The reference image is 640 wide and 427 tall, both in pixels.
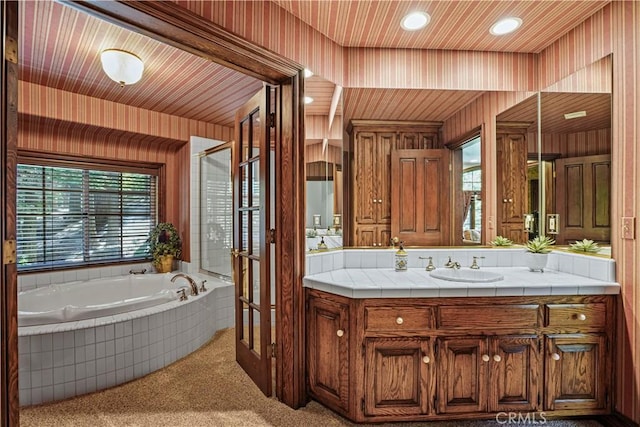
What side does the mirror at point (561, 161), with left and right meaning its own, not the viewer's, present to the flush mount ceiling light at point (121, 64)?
front

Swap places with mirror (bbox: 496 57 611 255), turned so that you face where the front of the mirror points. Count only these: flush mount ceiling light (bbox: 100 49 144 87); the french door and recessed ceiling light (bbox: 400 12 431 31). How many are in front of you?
3

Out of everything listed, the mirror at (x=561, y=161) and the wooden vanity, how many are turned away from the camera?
0

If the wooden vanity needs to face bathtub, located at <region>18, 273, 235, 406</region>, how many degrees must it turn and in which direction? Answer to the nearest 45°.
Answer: approximately 90° to its right

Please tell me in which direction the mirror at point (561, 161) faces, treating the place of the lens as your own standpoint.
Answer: facing the viewer and to the left of the viewer

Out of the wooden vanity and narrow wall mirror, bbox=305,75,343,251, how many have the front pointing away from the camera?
0

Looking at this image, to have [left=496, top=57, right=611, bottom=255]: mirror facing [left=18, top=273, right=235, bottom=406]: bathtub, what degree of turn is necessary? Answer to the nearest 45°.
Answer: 0° — it already faces it

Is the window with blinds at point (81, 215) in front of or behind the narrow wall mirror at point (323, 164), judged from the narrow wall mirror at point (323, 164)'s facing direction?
behind

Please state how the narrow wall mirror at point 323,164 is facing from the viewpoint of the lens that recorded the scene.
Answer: facing the viewer and to the right of the viewer

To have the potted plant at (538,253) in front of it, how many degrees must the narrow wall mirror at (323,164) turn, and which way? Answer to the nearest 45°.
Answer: approximately 45° to its left

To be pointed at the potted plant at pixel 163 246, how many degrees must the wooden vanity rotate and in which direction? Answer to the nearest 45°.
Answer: approximately 90° to its right

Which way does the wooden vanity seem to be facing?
toward the camera

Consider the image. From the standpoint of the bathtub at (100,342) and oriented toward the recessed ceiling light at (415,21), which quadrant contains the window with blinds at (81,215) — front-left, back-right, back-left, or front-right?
back-left
